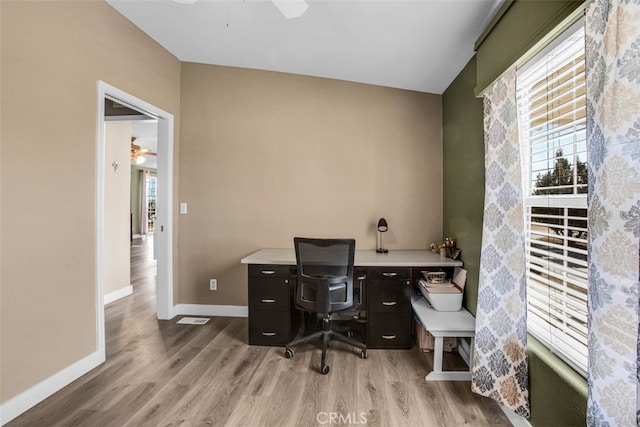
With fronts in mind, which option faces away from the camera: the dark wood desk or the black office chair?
the black office chair

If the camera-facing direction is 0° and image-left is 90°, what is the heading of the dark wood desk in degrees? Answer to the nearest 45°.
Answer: approximately 0°

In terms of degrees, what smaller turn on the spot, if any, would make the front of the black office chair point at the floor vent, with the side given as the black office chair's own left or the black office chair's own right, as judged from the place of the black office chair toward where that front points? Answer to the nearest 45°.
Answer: approximately 45° to the black office chair's own left

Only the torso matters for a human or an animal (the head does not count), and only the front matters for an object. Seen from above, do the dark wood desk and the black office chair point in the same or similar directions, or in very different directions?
very different directions

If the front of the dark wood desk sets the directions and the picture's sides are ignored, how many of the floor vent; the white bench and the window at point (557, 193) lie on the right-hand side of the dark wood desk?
1

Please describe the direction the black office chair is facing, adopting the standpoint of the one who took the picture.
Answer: facing away from the viewer

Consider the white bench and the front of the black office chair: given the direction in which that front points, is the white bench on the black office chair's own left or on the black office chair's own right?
on the black office chair's own right

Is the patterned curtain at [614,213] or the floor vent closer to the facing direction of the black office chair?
the floor vent

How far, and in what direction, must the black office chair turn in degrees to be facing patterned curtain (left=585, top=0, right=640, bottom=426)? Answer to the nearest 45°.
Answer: approximately 135° to its right

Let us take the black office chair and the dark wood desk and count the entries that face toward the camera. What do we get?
1

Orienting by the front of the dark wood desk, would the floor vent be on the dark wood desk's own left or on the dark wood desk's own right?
on the dark wood desk's own right
